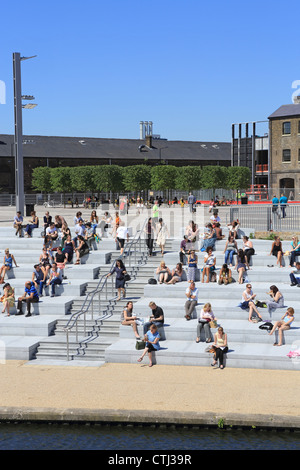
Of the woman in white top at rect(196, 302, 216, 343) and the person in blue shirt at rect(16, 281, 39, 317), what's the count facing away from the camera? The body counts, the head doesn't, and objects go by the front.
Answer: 0

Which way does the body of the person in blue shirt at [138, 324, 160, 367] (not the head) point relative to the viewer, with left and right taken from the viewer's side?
facing the viewer and to the left of the viewer

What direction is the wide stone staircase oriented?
toward the camera

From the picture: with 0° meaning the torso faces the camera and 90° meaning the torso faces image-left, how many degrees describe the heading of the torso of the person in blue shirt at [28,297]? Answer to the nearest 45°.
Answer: approximately 45°

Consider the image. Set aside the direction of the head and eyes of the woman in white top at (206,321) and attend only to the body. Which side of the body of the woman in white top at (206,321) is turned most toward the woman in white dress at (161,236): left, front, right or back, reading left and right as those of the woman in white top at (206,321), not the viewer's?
back

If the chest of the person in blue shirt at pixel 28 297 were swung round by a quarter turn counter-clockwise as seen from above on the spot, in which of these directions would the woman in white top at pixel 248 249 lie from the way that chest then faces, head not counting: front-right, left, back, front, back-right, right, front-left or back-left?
front-left

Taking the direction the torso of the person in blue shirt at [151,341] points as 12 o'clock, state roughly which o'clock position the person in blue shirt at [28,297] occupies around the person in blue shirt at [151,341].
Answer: the person in blue shirt at [28,297] is roughly at 3 o'clock from the person in blue shirt at [151,341].

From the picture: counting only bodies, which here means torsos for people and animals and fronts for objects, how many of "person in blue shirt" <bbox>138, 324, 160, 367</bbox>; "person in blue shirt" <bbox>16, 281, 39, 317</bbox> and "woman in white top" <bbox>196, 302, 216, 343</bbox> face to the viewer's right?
0

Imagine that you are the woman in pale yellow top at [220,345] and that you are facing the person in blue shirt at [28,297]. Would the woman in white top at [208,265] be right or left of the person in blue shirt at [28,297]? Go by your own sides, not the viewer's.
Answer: right

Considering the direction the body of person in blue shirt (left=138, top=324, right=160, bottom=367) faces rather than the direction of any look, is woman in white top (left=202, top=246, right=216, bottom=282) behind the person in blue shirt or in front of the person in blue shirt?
behind

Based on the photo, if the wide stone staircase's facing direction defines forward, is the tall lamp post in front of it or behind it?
behind

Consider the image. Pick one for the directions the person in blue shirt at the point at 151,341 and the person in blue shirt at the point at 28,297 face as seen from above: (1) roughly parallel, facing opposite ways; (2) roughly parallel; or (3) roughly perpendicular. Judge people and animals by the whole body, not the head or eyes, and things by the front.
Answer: roughly parallel

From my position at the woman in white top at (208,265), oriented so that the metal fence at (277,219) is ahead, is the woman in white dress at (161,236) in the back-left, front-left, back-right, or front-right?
front-left

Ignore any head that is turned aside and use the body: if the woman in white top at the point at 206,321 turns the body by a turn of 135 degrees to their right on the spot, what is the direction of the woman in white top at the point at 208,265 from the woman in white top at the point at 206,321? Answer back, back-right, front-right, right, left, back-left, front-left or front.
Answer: front-right

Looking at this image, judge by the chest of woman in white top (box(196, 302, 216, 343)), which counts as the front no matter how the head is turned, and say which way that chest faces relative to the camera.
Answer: toward the camera
